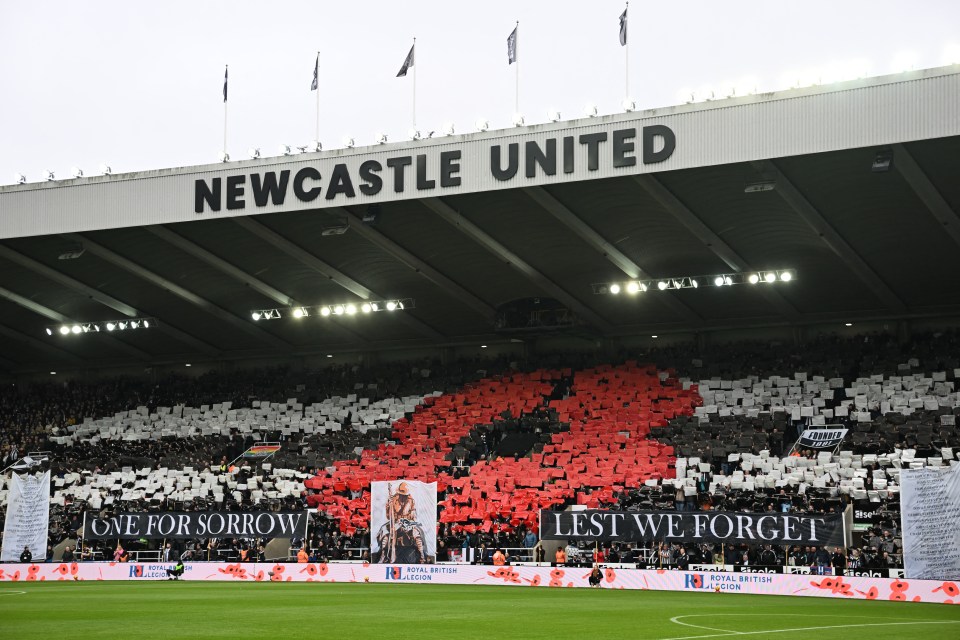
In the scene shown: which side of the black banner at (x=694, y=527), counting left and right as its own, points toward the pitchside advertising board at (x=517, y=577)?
right

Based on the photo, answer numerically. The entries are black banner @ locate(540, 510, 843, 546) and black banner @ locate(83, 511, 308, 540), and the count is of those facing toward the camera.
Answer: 2

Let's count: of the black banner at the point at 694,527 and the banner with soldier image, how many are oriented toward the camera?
2

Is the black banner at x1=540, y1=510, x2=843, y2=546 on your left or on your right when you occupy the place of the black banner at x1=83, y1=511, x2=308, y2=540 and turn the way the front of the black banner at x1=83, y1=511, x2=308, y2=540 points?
on your left

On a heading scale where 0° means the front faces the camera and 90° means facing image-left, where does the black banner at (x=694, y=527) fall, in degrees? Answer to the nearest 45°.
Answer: approximately 0°

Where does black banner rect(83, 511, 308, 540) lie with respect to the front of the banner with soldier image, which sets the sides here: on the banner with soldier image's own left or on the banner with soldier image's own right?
on the banner with soldier image's own right

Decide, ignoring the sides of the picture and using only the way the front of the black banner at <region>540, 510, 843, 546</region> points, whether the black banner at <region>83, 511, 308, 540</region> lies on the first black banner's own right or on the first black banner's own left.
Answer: on the first black banner's own right

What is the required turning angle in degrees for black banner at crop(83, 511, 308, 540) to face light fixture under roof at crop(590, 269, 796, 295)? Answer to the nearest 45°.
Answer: approximately 90° to its left
